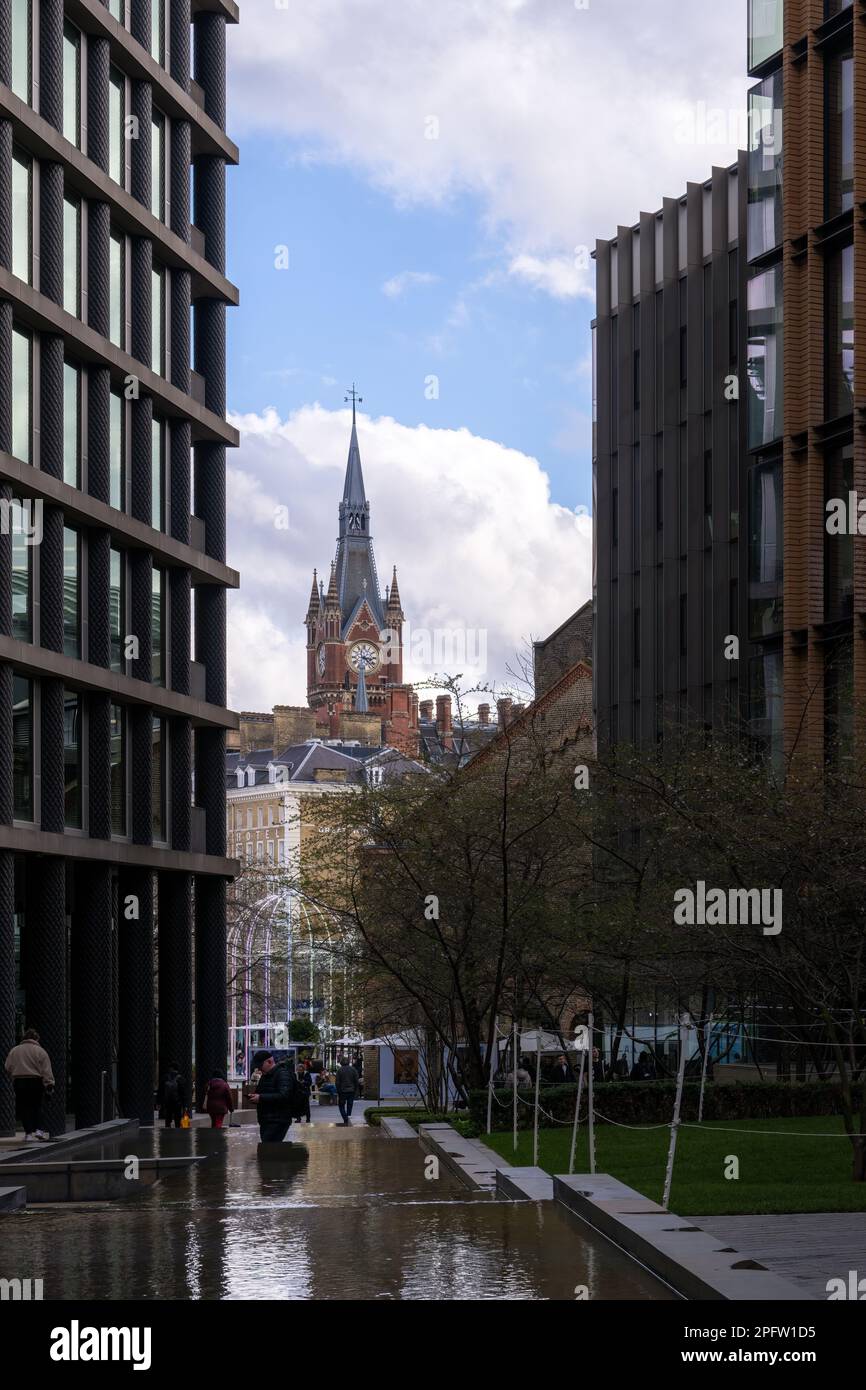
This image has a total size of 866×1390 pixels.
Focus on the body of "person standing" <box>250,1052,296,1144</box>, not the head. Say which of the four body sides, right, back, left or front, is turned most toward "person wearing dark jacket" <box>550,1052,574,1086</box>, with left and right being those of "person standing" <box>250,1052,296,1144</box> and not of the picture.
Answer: right

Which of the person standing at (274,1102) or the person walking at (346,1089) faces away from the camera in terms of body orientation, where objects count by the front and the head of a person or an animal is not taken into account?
the person walking at (346,1089)

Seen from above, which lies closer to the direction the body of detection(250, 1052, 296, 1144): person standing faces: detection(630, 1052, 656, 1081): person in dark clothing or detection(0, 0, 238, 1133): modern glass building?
the modern glass building

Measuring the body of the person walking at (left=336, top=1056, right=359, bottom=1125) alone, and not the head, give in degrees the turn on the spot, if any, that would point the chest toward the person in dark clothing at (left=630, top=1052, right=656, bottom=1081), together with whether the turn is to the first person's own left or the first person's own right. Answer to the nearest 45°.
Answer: approximately 135° to the first person's own right

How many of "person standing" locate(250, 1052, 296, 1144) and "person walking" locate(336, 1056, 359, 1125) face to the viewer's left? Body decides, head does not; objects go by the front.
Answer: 1

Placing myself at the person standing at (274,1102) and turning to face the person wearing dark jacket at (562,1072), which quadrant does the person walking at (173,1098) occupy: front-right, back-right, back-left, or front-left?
front-left

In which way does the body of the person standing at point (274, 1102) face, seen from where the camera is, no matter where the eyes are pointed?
to the viewer's left

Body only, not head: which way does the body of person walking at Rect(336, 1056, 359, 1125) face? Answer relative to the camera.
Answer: away from the camera

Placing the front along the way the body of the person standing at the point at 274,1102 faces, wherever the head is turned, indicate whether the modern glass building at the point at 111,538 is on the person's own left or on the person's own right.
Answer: on the person's own right

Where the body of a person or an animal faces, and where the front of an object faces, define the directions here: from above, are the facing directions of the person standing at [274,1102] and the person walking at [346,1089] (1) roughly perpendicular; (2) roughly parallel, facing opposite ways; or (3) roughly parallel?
roughly perpendicular

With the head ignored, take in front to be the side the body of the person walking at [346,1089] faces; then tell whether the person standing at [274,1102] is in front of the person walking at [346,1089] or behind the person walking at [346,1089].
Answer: behind
